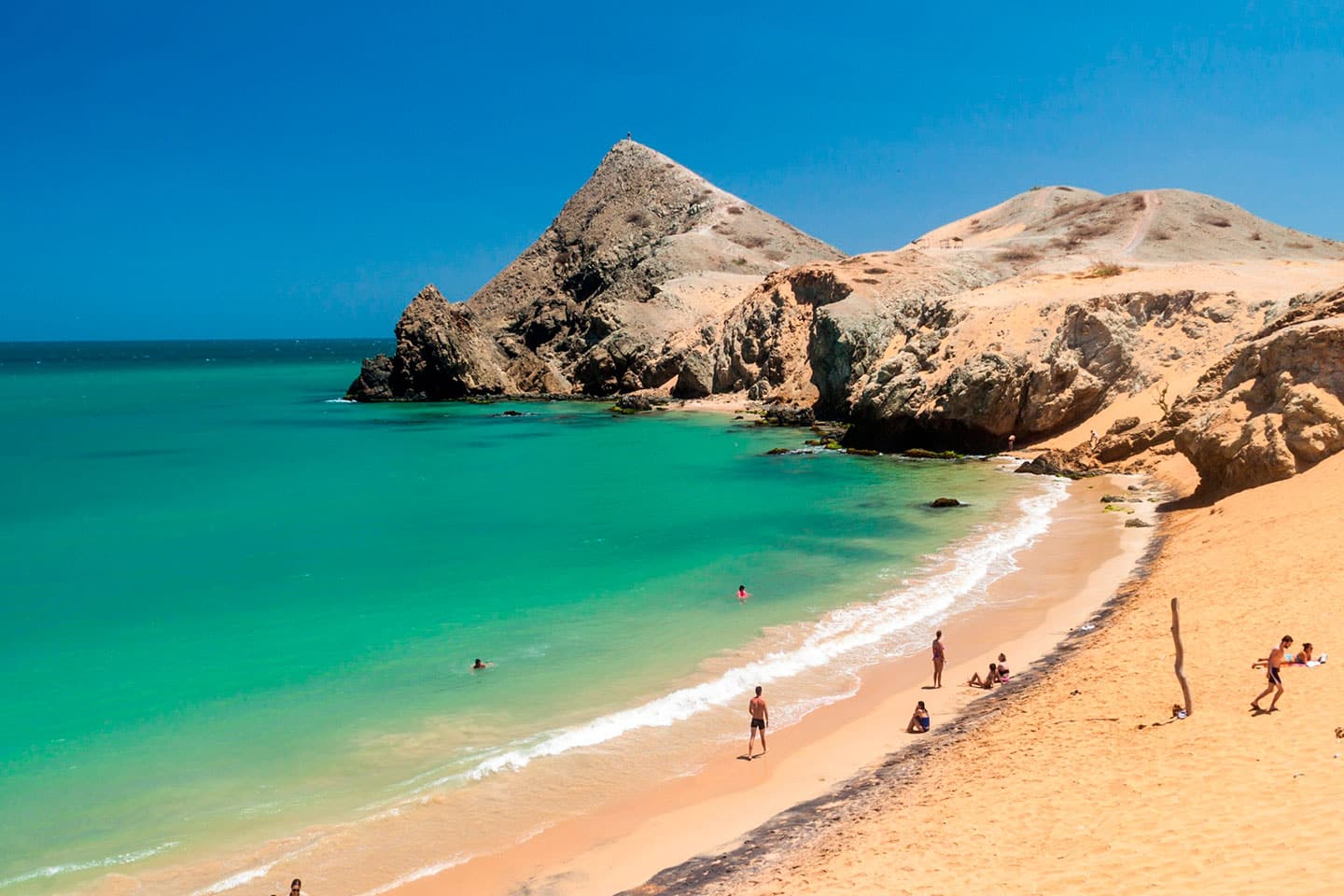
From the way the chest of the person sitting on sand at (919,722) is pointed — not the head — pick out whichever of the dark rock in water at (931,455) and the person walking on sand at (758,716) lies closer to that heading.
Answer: the person walking on sand

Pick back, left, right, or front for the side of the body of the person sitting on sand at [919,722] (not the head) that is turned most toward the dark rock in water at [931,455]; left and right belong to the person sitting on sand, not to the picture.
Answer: right

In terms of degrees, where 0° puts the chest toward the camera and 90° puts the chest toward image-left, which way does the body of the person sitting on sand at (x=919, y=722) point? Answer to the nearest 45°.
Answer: approximately 90°

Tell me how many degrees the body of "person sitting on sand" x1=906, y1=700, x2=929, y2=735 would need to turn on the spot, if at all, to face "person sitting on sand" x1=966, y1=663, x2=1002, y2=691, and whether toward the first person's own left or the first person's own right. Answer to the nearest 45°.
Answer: approximately 135° to the first person's own right

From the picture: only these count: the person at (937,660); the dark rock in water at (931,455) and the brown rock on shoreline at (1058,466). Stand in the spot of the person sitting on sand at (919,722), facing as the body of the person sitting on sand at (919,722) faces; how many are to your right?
3

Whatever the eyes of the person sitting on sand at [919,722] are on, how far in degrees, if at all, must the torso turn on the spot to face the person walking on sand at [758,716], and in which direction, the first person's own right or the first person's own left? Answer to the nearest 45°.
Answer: approximately 45° to the first person's own left

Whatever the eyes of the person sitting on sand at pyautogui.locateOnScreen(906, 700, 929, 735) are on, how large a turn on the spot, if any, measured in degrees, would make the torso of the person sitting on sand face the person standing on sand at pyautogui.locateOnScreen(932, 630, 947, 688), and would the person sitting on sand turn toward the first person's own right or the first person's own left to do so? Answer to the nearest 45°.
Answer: approximately 90° to the first person's own right

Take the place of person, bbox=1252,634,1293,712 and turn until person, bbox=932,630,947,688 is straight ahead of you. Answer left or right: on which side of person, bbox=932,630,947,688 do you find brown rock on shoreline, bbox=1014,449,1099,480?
right
